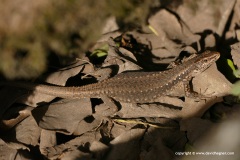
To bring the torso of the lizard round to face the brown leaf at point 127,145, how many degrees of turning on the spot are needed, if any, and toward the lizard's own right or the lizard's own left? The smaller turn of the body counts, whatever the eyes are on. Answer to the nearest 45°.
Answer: approximately 90° to the lizard's own right

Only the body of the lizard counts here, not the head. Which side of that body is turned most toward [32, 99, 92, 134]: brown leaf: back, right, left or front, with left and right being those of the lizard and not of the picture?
back

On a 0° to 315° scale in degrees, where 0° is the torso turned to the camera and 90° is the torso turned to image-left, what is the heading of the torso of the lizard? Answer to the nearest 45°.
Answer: approximately 270°

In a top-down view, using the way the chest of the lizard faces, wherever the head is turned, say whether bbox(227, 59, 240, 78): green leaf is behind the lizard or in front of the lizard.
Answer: in front

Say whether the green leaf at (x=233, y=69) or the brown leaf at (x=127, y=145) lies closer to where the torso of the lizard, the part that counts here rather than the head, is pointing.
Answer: the green leaf

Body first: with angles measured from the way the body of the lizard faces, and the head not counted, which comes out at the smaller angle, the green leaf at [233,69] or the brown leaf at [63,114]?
the green leaf
